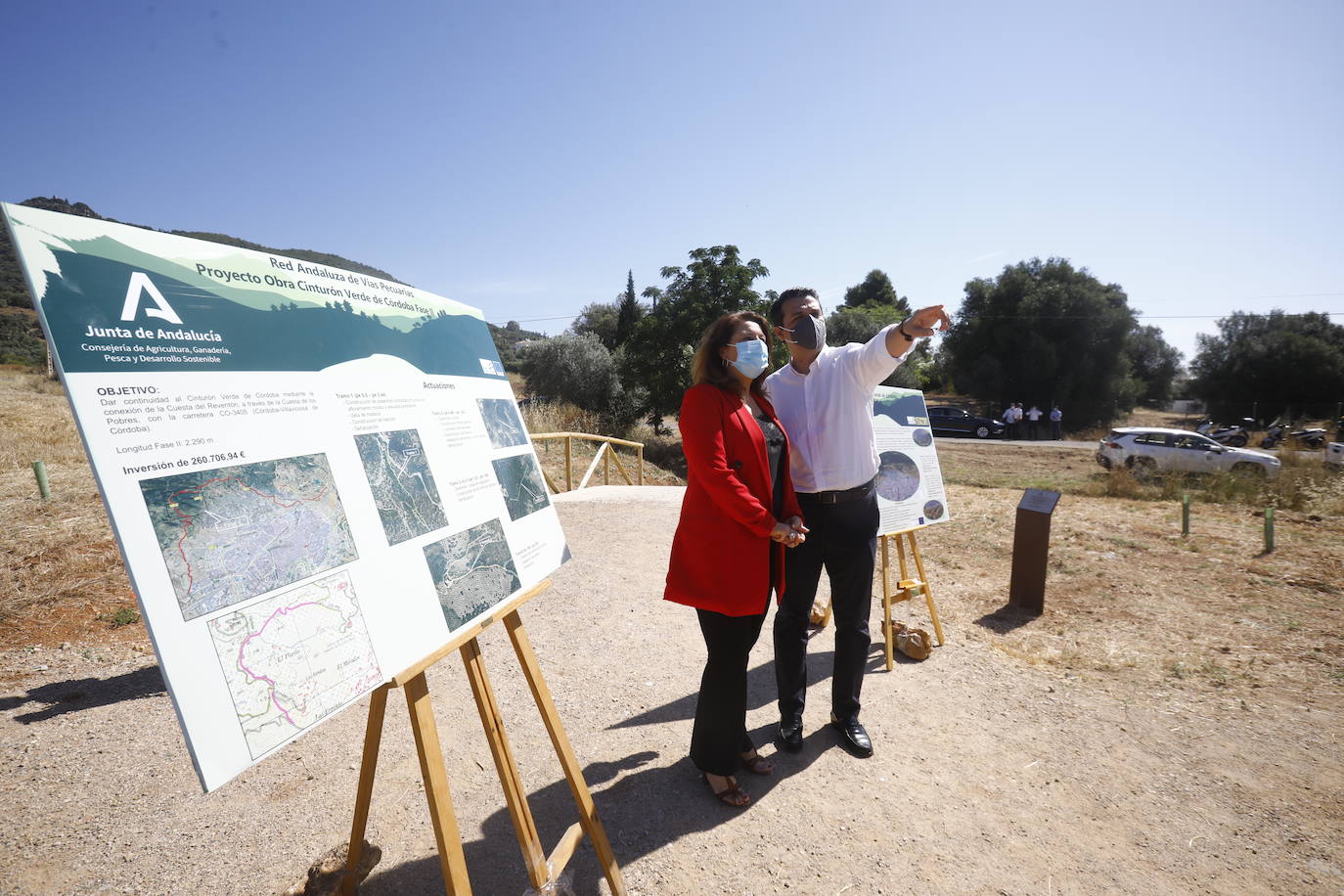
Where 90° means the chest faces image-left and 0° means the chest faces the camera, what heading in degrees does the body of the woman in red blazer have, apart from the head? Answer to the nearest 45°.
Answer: approximately 315°

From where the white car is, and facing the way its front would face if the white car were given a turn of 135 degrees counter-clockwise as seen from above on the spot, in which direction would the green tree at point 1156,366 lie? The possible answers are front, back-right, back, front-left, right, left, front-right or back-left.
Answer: front-right

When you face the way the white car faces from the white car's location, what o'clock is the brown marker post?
The brown marker post is roughly at 3 o'clock from the white car.

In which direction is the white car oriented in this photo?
to the viewer's right

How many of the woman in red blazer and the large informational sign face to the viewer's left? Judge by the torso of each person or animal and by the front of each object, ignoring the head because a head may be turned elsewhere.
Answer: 0

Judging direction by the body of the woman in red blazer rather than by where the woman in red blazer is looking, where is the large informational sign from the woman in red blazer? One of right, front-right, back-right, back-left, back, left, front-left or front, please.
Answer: right

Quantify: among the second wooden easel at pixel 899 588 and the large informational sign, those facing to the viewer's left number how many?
0

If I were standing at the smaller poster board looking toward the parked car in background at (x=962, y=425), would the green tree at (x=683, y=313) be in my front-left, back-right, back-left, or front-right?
front-left

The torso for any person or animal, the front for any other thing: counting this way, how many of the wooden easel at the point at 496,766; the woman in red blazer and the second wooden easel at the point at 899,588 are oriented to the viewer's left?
0

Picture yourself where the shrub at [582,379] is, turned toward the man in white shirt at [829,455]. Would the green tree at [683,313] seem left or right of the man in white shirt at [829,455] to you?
left

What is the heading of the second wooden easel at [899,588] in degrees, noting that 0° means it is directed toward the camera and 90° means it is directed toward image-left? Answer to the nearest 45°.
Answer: approximately 315°

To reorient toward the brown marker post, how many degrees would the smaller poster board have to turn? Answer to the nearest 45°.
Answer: approximately 90° to its left
